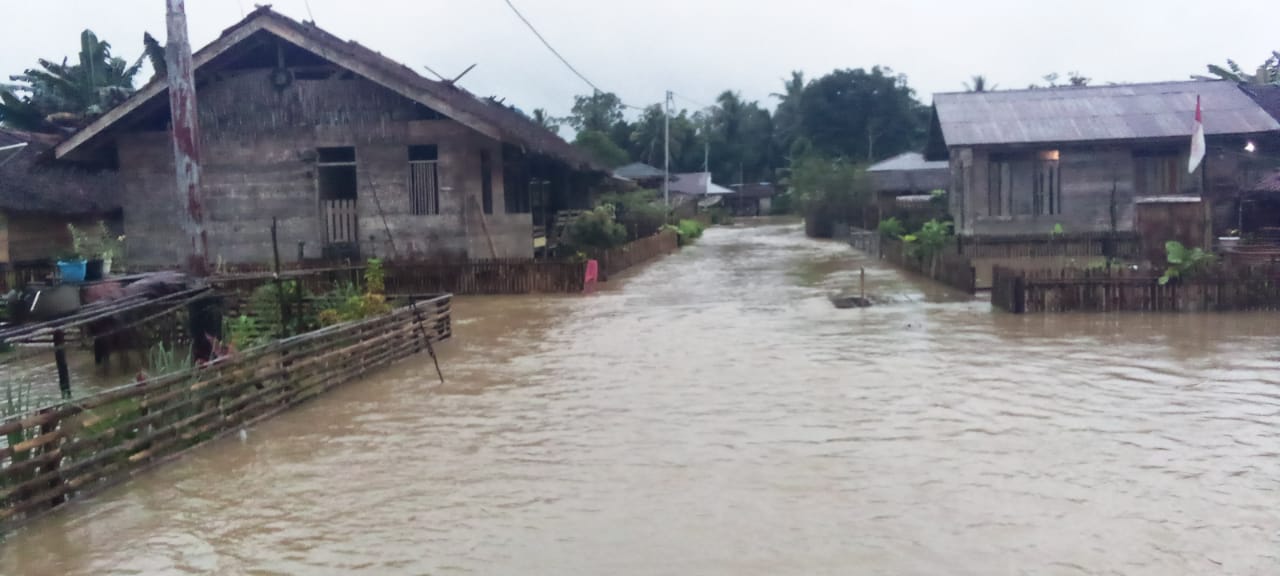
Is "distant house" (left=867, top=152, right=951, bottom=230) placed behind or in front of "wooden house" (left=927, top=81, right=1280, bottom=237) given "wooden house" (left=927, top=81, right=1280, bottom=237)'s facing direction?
behind

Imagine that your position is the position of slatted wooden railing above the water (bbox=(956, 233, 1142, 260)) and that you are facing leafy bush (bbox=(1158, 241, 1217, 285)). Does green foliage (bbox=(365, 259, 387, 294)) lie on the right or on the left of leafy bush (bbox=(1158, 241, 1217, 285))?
right

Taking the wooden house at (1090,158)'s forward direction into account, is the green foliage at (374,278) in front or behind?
in front

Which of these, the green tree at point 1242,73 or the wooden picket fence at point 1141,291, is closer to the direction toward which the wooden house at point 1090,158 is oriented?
the wooden picket fence

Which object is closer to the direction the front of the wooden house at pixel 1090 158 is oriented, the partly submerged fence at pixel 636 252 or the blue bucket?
the blue bucket

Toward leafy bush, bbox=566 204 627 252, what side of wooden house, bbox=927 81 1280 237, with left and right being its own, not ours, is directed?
right

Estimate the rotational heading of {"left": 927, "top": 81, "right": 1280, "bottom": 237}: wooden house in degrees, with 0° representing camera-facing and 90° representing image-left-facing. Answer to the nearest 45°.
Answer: approximately 0°

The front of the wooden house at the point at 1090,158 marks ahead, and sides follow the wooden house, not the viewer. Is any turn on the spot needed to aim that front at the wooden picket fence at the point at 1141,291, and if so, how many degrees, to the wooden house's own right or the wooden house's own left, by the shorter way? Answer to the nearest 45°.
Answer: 0° — it already faces it

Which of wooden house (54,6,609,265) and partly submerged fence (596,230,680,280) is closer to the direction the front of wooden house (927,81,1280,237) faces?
the wooden house

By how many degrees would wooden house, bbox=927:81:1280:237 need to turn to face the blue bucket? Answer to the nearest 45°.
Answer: approximately 45° to its right

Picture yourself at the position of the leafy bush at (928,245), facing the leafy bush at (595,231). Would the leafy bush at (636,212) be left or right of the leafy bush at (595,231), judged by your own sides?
right
